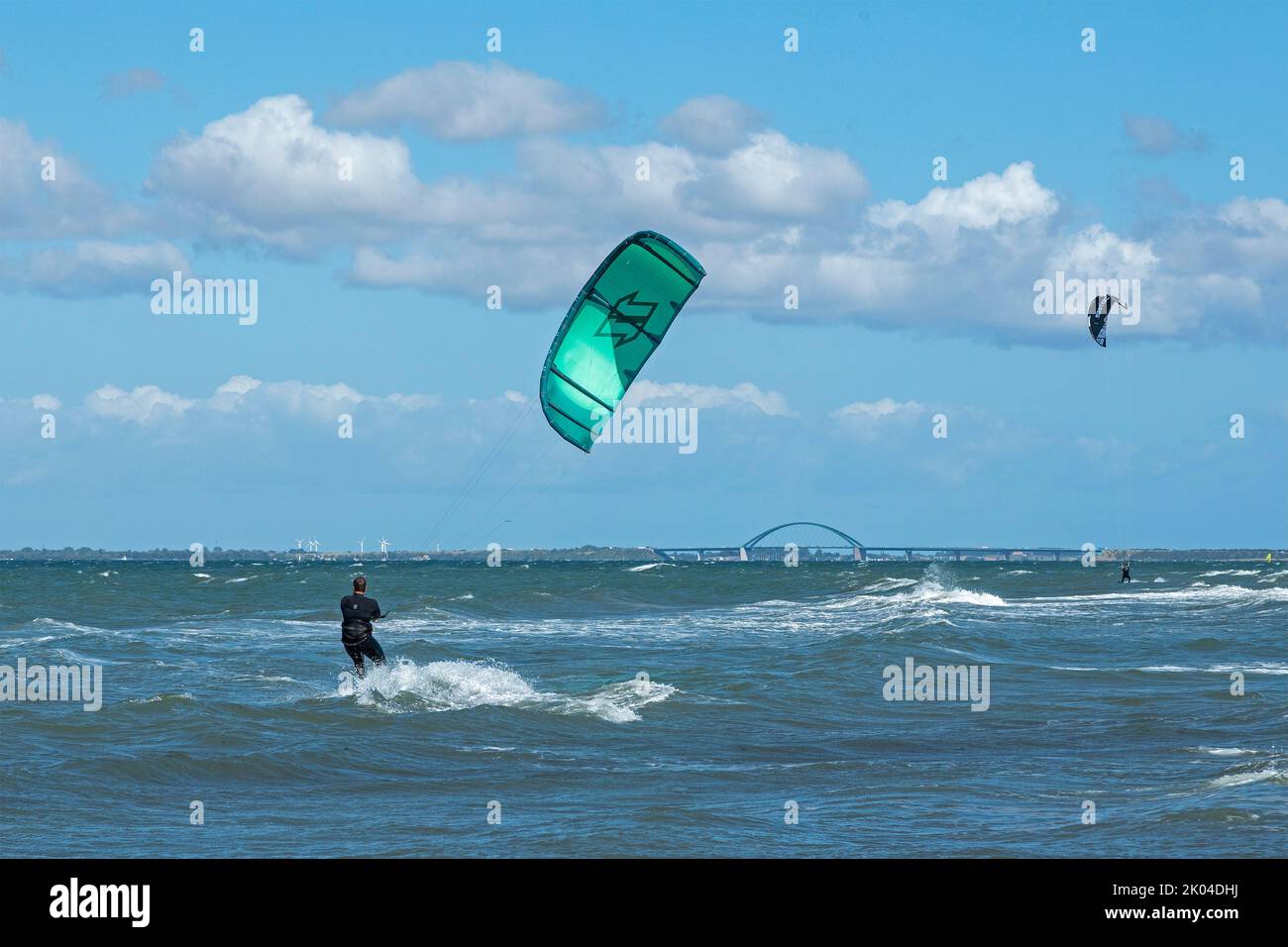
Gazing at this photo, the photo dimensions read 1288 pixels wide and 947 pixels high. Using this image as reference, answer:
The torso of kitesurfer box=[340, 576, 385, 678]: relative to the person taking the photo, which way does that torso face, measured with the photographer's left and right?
facing away from the viewer and to the right of the viewer

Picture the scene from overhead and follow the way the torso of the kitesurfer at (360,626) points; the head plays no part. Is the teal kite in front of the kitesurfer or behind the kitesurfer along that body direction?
in front
